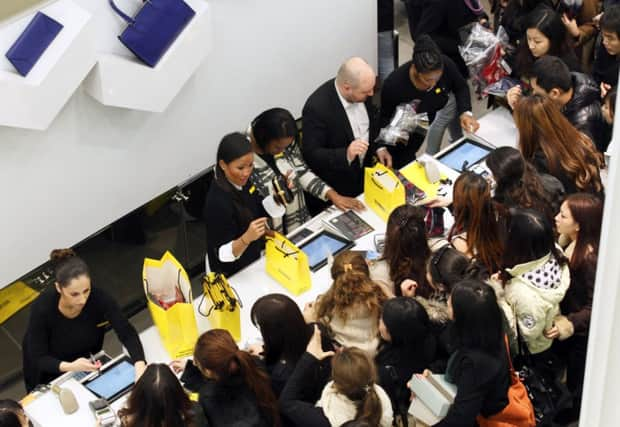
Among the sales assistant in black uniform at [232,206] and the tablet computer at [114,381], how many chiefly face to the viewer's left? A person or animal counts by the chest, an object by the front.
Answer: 0

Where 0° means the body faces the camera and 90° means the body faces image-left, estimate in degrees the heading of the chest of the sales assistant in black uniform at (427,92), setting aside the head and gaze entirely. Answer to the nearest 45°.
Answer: approximately 315°

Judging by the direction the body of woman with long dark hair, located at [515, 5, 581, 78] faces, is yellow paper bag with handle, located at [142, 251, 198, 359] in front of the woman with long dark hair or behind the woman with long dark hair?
in front

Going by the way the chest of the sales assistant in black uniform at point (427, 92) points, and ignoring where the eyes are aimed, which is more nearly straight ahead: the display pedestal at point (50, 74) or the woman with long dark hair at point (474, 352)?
the woman with long dark hair

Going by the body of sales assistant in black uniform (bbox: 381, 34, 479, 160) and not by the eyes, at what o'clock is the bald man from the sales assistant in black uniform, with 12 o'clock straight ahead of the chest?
The bald man is roughly at 3 o'clock from the sales assistant in black uniform.

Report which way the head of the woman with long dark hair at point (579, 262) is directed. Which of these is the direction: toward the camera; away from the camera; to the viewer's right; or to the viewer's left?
to the viewer's left

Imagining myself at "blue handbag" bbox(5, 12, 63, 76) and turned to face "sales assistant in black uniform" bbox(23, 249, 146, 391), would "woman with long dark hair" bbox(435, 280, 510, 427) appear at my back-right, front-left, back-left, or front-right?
front-left

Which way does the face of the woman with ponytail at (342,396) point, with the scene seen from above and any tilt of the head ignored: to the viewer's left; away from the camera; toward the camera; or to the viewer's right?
away from the camera

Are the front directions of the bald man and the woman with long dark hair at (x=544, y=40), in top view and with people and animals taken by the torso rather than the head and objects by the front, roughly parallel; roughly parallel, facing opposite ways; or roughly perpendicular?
roughly perpendicular

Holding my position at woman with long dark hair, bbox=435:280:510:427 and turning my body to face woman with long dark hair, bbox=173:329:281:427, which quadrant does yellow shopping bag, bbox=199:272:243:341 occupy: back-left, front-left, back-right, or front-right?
front-right

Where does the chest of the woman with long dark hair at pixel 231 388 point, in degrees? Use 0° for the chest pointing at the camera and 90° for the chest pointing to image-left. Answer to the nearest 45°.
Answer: approximately 135°

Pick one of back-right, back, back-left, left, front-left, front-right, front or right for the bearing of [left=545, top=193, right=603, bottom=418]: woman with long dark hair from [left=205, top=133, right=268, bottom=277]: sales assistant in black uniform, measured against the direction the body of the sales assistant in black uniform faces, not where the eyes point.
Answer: front

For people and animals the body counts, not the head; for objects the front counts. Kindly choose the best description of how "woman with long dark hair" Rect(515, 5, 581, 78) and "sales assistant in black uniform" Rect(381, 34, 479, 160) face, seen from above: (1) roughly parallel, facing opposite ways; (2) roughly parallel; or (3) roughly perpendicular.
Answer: roughly perpendicular

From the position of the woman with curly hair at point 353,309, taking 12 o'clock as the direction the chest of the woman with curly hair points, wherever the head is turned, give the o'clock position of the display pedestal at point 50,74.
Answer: The display pedestal is roughly at 11 o'clock from the woman with curly hair.

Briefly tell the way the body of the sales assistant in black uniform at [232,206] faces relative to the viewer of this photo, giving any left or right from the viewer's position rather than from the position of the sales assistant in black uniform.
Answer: facing the viewer and to the right of the viewer

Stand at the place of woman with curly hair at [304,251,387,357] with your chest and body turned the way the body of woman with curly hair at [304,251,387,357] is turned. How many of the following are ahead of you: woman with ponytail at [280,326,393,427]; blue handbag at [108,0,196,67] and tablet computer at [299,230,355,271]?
2

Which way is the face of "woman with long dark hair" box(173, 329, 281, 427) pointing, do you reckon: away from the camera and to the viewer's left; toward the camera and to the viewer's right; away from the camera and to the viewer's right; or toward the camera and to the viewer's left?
away from the camera and to the viewer's left
